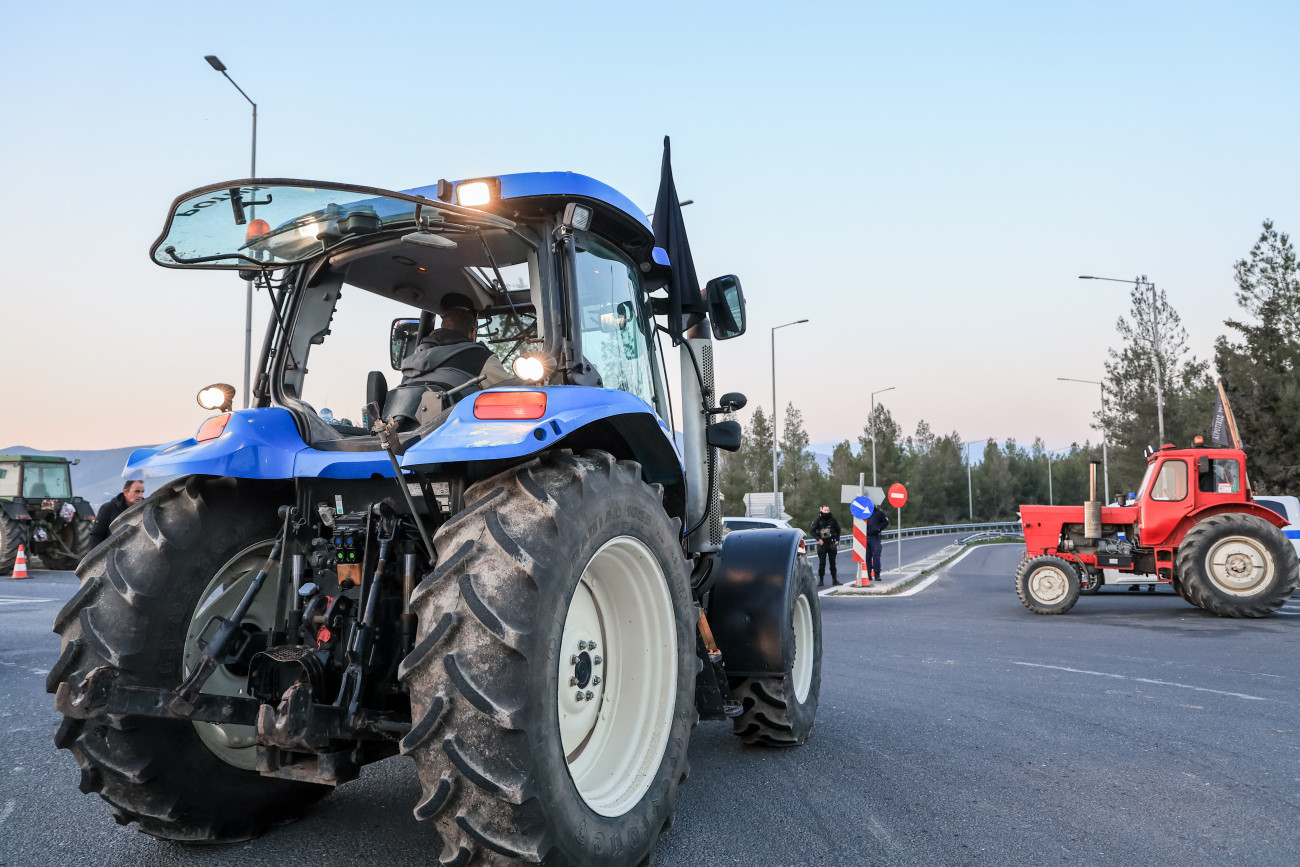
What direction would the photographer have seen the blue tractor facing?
facing away from the viewer and to the right of the viewer

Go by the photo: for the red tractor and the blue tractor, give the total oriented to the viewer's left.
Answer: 1

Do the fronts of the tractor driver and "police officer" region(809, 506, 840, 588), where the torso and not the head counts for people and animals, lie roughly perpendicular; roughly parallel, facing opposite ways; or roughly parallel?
roughly parallel, facing opposite ways

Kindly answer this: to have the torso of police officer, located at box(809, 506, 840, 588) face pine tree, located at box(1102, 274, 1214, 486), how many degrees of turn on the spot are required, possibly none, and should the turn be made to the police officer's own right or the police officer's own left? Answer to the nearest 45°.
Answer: approximately 135° to the police officer's own left

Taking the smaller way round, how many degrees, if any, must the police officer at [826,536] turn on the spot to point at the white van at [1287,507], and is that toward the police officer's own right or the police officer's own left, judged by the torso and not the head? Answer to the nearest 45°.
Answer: approximately 90° to the police officer's own left

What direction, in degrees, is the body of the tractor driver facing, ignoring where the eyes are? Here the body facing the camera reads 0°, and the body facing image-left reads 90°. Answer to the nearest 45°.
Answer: approximately 225°

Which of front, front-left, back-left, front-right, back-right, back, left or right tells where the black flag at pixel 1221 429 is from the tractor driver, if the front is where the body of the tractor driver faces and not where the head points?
front

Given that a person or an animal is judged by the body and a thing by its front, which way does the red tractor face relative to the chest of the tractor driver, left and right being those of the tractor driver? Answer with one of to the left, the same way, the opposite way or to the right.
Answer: to the left

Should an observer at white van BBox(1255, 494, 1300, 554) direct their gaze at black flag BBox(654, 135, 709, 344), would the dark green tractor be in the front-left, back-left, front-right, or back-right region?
front-right

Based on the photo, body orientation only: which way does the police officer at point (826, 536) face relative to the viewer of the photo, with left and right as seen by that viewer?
facing the viewer

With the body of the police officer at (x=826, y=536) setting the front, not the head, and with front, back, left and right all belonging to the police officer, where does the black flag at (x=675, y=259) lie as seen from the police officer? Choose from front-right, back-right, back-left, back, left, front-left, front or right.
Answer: front

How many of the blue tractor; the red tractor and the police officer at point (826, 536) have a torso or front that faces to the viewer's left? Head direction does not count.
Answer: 1

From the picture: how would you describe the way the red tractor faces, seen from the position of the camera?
facing to the left of the viewer

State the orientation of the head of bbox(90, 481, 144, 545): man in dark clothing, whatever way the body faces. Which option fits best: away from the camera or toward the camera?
toward the camera

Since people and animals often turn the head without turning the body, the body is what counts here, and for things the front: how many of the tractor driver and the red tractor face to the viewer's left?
1

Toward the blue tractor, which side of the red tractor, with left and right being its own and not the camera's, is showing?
left

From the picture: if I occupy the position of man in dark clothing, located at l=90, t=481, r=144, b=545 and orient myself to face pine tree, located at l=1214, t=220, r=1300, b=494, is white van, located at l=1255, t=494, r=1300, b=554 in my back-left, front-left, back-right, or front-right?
front-right
